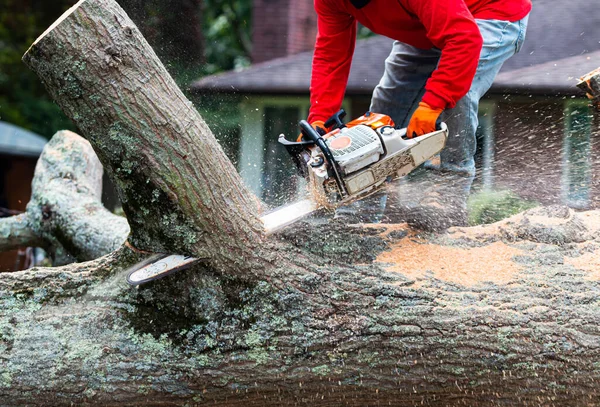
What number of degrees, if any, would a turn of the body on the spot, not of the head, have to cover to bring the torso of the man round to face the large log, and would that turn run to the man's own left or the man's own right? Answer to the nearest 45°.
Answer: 0° — they already face it

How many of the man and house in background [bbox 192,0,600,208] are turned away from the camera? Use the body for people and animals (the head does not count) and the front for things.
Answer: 0

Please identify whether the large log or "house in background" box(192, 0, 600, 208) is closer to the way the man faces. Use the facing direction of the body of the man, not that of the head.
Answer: the large log

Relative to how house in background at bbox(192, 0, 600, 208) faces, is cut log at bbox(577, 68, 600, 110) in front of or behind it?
in front

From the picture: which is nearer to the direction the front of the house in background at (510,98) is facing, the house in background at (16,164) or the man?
the man

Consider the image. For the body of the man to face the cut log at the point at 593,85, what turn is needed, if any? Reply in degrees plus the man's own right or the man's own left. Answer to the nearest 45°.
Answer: approximately 135° to the man's own left

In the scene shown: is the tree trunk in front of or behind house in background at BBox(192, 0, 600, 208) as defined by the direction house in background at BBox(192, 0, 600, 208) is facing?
in front

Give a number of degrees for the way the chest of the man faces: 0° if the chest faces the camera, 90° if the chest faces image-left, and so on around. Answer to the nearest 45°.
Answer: approximately 45°

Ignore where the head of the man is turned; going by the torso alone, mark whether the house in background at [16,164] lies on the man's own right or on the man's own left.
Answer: on the man's own right

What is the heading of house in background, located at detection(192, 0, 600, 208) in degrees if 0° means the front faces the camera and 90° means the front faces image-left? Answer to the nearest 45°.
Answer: approximately 0°
